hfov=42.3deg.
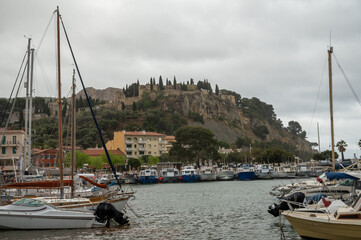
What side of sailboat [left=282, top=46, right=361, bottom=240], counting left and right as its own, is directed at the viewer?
left

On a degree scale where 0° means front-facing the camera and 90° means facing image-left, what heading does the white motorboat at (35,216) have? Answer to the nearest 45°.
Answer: approximately 90°
